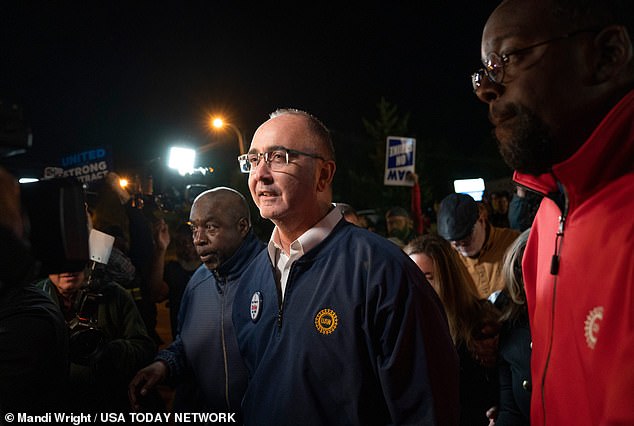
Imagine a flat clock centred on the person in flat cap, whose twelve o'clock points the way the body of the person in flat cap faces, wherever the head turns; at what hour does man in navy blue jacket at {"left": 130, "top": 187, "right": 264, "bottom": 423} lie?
The man in navy blue jacket is roughly at 12 o'clock from the person in flat cap.

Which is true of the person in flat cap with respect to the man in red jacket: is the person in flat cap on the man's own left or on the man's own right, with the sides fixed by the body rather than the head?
on the man's own right

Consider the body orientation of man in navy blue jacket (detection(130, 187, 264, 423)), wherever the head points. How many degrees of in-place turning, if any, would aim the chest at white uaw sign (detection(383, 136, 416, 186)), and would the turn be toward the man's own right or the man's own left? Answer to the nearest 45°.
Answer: approximately 180°

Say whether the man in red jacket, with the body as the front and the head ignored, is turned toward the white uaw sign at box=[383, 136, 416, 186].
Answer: no

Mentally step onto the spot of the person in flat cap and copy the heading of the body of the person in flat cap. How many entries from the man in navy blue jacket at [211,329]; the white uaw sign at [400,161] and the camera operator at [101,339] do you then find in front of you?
2

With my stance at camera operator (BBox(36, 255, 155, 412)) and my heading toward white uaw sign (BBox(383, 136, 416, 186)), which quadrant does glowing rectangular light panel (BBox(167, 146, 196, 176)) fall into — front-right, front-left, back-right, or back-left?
front-left

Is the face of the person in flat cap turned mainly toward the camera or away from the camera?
toward the camera

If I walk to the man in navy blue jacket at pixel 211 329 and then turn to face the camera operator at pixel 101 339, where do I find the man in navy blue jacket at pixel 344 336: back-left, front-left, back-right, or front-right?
back-left

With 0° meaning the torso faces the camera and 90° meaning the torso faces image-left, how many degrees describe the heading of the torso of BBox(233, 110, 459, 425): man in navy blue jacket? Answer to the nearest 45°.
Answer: approximately 45°

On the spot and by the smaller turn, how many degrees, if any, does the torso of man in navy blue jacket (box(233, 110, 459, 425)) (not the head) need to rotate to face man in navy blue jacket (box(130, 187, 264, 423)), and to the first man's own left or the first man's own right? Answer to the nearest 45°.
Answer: approximately 90° to the first man's own right

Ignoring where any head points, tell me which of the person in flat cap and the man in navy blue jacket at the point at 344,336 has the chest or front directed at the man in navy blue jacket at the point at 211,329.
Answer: the person in flat cap

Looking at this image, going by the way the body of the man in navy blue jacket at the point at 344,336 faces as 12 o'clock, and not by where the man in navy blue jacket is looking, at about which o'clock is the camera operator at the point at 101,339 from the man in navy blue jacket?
The camera operator is roughly at 3 o'clock from the man in navy blue jacket.

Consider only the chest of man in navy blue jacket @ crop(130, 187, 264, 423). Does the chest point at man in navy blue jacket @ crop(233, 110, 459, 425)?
no

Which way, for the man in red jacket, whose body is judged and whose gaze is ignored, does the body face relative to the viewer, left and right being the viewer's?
facing the viewer and to the left of the viewer

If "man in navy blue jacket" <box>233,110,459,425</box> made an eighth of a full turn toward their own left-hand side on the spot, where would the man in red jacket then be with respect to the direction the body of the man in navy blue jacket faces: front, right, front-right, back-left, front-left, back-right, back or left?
front-left

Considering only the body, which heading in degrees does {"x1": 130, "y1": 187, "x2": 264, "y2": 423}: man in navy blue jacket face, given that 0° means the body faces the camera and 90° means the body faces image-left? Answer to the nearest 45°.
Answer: approximately 45°

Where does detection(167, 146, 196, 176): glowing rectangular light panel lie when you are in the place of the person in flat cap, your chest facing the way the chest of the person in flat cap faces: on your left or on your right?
on your right

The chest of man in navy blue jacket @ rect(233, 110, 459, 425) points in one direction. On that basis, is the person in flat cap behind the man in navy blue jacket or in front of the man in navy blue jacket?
behind

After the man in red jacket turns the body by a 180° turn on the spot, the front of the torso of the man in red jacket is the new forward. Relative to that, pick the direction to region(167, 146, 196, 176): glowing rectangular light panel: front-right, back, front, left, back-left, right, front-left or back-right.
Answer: left
